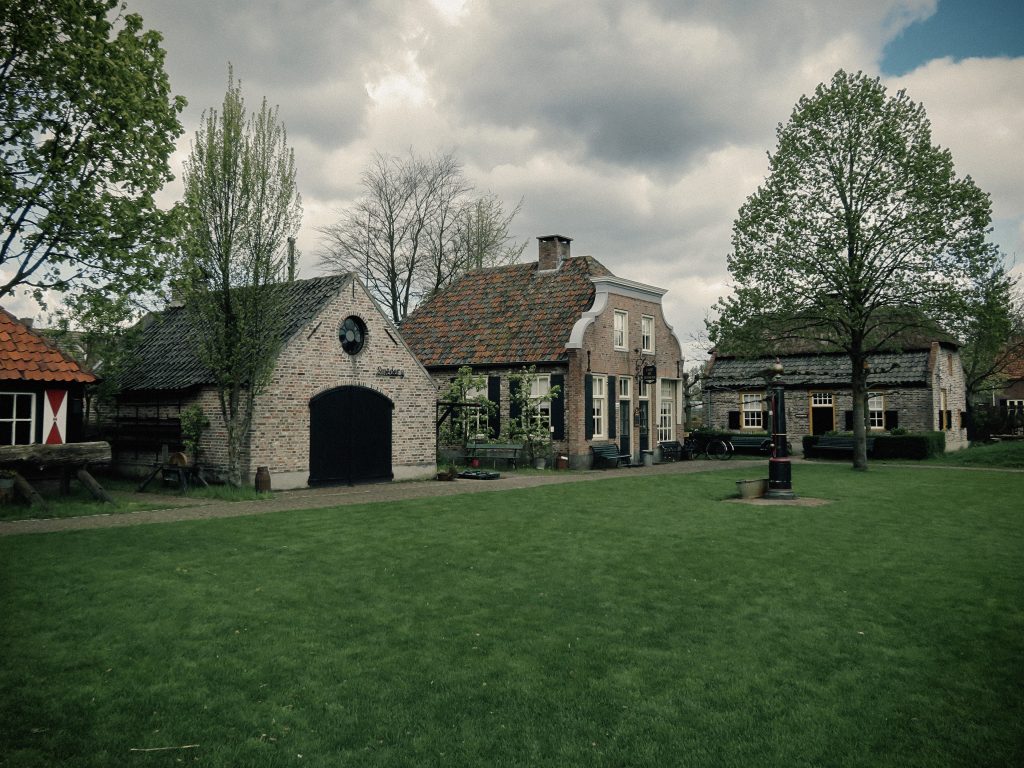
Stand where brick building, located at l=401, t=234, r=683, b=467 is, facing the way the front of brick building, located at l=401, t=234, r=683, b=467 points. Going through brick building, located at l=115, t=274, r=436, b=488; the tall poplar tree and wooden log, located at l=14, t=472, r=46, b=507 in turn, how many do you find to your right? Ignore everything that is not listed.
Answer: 3

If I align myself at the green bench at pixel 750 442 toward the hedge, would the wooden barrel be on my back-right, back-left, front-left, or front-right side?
back-right

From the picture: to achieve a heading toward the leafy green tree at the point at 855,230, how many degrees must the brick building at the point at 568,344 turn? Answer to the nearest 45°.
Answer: approximately 45° to its left

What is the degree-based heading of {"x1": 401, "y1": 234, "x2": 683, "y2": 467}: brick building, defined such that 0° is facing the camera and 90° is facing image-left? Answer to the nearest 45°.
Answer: approximately 315°

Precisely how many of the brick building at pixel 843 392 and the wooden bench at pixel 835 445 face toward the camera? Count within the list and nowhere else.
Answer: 2

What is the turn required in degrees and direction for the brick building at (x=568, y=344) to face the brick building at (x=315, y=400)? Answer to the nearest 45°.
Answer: approximately 90° to its right

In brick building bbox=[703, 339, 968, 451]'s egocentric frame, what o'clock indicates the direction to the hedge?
The hedge is roughly at 11 o'clock from the brick building.

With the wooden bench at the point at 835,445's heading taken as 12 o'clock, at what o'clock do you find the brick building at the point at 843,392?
The brick building is roughly at 6 o'clock from the wooden bench.

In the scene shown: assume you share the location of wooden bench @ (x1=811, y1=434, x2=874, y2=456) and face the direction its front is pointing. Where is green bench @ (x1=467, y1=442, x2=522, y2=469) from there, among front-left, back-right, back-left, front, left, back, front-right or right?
front-right

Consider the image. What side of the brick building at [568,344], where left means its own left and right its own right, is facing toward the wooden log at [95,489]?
right

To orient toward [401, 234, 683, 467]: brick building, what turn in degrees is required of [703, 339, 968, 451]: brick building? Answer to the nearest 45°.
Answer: approximately 45° to its right

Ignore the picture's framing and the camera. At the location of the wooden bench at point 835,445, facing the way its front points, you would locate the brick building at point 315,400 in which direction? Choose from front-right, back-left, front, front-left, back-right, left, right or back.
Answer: front-right

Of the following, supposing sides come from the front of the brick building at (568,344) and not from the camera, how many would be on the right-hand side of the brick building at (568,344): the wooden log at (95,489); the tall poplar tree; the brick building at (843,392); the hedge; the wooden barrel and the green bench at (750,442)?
3
